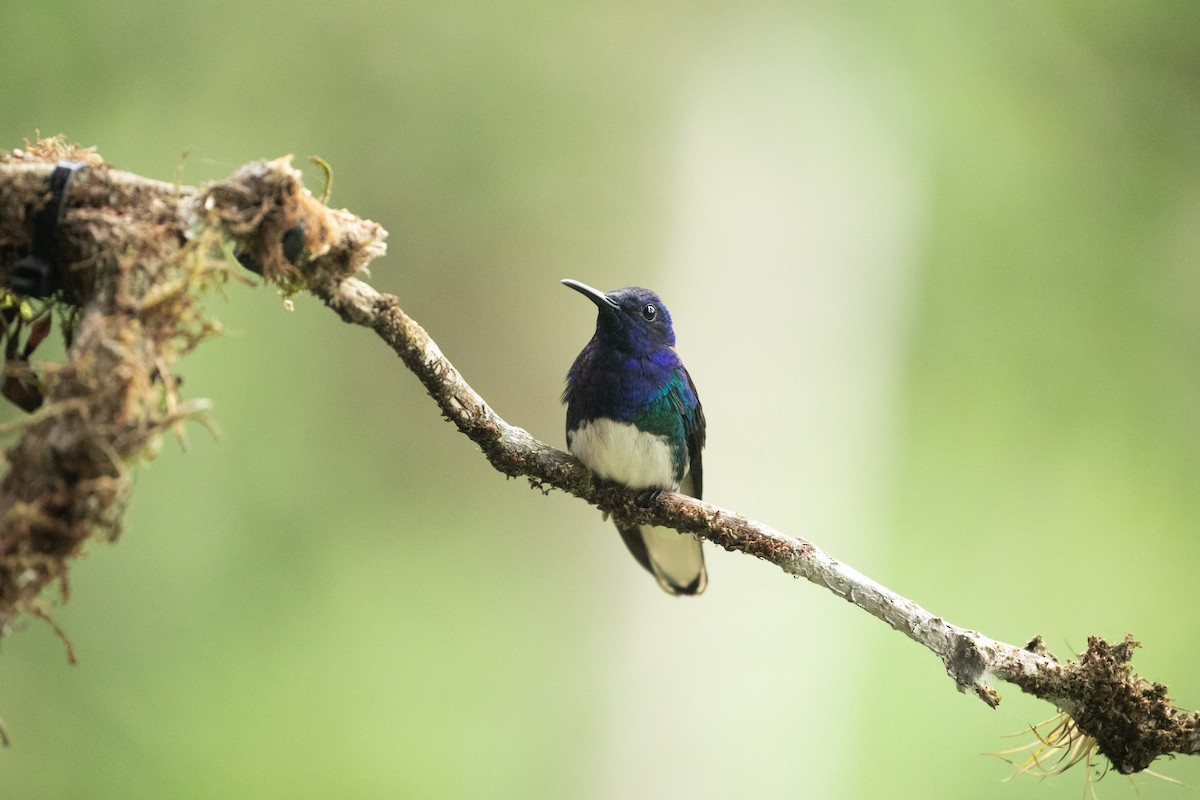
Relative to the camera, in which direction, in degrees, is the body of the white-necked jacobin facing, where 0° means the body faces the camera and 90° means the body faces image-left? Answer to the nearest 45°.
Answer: approximately 45°
